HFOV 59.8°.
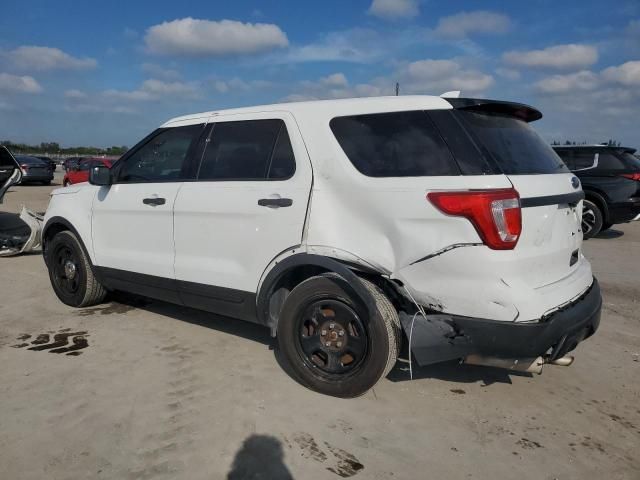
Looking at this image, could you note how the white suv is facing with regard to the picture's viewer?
facing away from the viewer and to the left of the viewer

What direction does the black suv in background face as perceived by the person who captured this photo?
facing away from the viewer and to the left of the viewer

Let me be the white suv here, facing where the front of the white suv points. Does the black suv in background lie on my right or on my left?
on my right

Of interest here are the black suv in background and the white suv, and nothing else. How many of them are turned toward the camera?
0

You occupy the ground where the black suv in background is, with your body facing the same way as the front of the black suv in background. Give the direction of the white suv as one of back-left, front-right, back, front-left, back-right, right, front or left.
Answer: back-left
